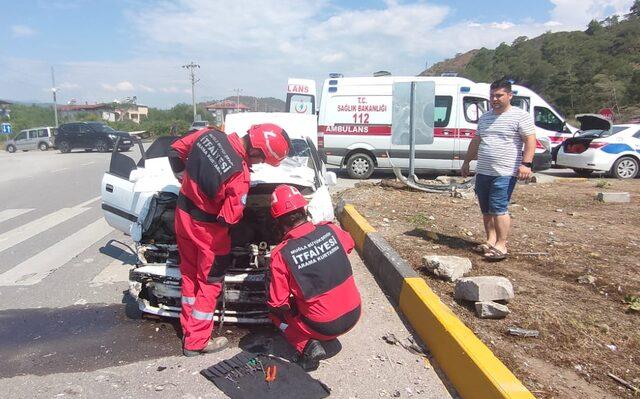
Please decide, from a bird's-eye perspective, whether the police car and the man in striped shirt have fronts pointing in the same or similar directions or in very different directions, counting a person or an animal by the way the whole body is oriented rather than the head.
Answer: very different directions

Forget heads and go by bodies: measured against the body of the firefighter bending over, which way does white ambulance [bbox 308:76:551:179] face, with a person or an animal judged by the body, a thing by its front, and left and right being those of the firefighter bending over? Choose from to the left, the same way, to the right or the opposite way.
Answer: to the right

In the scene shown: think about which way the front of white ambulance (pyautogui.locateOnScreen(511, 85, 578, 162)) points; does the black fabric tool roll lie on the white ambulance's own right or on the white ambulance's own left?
on the white ambulance's own right

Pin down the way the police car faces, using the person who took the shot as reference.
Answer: facing away from the viewer and to the right of the viewer

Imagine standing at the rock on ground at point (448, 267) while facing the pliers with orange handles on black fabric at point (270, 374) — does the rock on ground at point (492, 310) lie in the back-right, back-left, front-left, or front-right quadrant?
front-left

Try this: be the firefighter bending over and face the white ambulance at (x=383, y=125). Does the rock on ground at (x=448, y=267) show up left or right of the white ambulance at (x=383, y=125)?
right

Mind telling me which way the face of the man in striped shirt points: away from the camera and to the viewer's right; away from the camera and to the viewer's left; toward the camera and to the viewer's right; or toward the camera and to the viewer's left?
toward the camera and to the viewer's left

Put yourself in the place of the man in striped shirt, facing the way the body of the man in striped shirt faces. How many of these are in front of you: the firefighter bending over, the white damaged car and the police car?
2

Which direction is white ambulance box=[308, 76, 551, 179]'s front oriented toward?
to the viewer's right

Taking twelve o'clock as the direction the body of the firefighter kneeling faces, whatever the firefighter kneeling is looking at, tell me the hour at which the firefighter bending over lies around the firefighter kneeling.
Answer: The firefighter bending over is roughly at 11 o'clock from the firefighter kneeling.

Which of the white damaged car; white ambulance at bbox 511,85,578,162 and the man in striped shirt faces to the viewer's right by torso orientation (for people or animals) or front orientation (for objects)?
the white ambulance

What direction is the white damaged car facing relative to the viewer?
toward the camera

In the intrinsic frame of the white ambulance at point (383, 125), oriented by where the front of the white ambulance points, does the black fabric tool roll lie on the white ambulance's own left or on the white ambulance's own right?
on the white ambulance's own right

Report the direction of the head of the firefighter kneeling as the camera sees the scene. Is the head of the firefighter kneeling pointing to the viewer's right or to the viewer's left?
to the viewer's left
